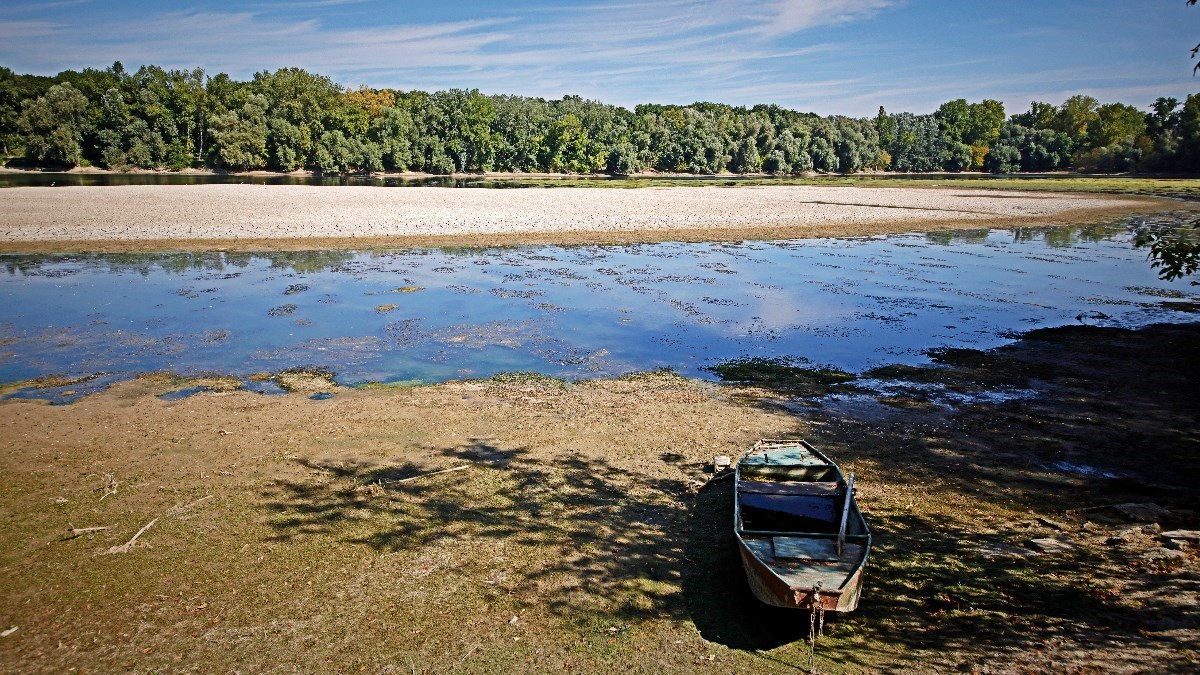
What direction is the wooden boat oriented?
toward the camera

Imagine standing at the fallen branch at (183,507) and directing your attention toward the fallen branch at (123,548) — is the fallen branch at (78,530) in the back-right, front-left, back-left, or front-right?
front-right

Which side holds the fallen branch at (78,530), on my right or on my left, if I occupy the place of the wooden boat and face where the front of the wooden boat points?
on my right

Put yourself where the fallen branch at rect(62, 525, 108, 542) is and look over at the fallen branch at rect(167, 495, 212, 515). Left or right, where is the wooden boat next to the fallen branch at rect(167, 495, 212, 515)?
right

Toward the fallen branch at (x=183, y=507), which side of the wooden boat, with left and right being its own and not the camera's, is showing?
right
